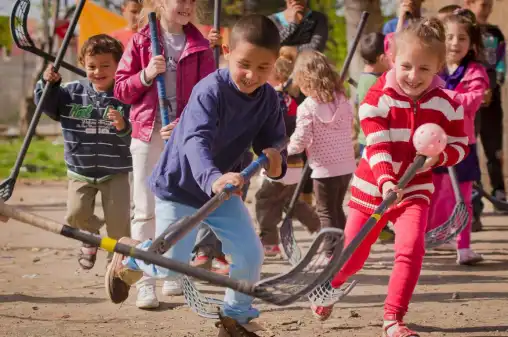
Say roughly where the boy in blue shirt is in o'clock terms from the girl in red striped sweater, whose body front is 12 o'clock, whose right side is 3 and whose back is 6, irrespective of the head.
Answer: The boy in blue shirt is roughly at 2 o'clock from the girl in red striped sweater.

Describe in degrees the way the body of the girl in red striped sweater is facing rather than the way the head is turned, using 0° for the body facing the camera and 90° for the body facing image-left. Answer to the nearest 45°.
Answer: approximately 0°

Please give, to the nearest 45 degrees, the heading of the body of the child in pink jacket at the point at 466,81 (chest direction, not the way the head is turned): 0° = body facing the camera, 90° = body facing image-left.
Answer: approximately 45°

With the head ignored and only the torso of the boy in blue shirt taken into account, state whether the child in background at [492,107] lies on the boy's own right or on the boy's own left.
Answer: on the boy's own left

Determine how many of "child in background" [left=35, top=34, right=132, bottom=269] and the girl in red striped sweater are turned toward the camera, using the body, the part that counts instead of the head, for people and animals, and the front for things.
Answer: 2

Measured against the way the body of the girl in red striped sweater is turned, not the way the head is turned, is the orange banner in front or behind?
behind
